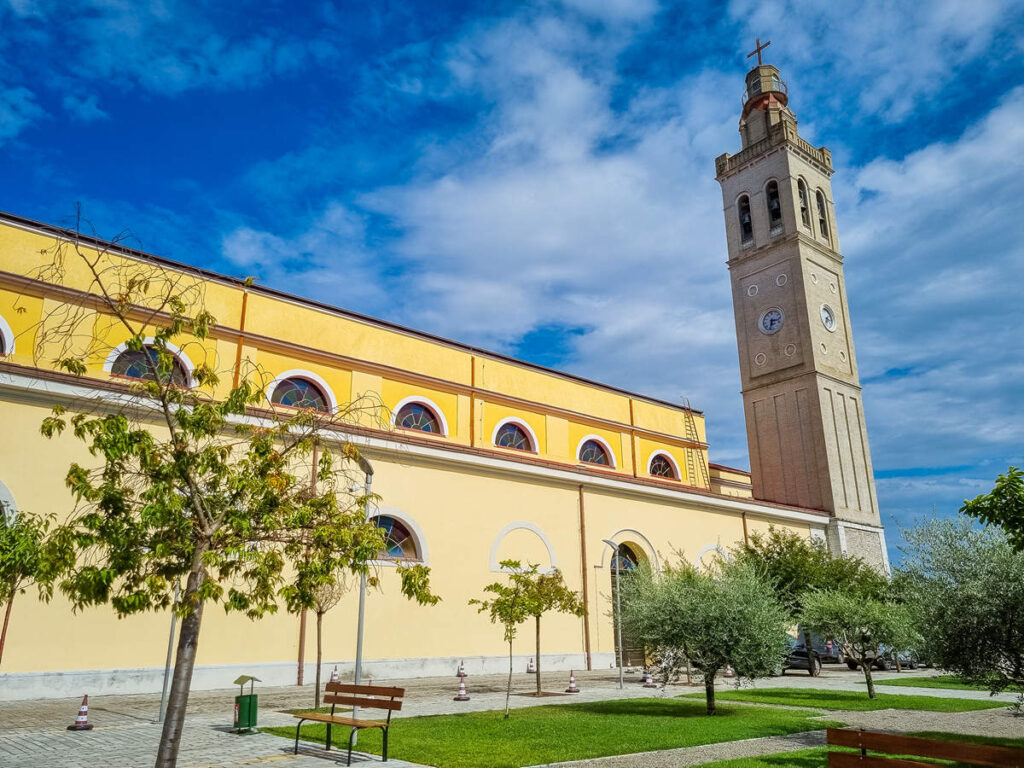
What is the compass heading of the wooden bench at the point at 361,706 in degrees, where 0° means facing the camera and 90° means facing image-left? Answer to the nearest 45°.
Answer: approximately 45°

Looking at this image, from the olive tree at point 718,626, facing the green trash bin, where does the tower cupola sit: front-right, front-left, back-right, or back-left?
back-right

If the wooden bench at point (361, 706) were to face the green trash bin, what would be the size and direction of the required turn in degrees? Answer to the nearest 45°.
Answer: approximately 90° to its right

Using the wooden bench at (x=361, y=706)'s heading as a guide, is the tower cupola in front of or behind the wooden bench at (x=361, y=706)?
behind

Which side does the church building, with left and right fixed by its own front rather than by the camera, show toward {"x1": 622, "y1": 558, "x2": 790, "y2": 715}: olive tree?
left
